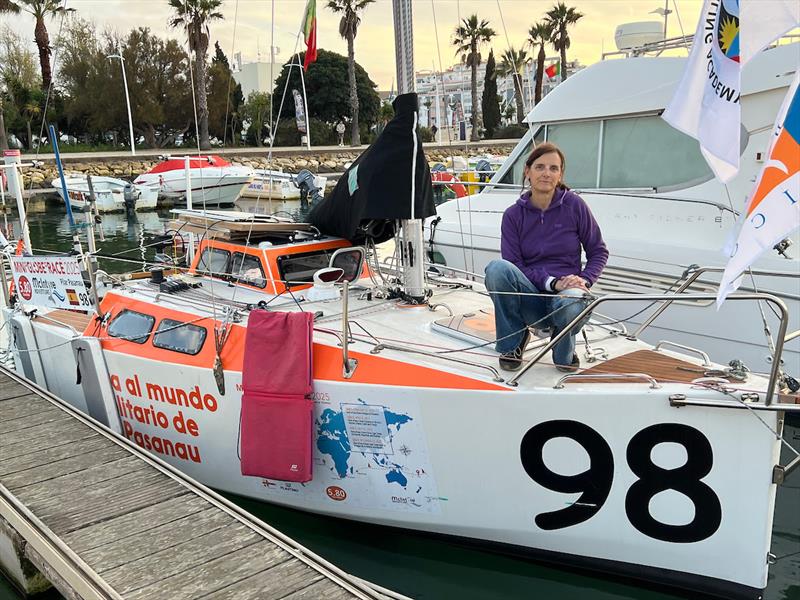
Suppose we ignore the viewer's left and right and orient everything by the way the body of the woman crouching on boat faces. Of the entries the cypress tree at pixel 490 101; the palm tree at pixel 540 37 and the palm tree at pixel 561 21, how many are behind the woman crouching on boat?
3

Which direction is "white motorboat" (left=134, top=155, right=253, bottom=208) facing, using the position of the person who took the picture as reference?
facing the viewer and to the right of the viewer

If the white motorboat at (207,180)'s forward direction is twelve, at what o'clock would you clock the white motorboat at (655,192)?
the white motorboat at (655,192) is roughly at 1 o'clock from the white motorboat at (207,180).

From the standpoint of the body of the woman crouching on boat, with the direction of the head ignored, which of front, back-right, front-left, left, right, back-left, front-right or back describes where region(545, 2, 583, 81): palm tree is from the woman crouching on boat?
back

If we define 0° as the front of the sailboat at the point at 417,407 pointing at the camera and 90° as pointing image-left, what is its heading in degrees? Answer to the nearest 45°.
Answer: approximately 315°

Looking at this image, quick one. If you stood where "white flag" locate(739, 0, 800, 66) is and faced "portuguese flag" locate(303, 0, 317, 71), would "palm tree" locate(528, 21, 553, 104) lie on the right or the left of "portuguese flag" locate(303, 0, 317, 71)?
right

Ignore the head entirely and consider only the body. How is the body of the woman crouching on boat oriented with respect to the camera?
toward the camera

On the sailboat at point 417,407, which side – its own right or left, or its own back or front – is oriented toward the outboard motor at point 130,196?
back

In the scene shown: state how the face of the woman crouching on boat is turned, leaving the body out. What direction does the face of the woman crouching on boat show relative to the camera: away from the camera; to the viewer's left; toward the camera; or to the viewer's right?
toward the camera

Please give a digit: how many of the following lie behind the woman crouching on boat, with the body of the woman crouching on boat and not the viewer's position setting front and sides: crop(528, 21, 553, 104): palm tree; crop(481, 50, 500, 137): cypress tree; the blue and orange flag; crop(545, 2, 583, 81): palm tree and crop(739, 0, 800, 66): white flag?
3

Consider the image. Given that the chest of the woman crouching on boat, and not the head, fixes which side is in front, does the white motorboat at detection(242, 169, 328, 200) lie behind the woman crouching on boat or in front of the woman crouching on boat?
behind

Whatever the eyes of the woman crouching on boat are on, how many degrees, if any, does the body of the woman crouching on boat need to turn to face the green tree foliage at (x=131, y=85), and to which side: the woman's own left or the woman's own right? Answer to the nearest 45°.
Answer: approximately 135° to the woman's own right

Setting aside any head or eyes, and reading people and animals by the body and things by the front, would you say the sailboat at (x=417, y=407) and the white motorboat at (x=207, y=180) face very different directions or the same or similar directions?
same or similar directions

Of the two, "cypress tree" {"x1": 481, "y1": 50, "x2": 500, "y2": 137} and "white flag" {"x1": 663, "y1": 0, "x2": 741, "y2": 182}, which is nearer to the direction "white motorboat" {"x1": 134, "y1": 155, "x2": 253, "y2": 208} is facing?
the white flag

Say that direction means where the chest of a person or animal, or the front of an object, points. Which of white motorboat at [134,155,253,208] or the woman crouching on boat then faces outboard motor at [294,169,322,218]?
the white motorboat
